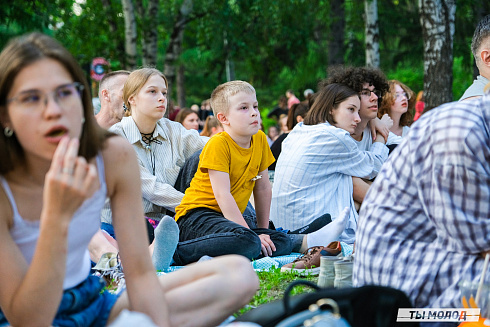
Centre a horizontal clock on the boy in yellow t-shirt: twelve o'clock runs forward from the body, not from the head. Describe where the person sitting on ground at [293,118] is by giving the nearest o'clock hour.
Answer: The person sitting on ground is roughly at 8 o'clock from the boy in yellow t-shirt.

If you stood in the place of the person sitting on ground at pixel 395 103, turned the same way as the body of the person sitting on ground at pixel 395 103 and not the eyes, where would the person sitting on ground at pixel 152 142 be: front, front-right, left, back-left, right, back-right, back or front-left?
right

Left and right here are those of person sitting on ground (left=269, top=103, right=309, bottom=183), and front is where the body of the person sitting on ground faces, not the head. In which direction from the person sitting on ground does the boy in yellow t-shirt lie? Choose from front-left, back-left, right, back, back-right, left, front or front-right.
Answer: right

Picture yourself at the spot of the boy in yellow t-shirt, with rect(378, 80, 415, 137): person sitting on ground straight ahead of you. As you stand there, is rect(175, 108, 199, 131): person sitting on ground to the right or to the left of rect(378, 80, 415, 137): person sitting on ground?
left

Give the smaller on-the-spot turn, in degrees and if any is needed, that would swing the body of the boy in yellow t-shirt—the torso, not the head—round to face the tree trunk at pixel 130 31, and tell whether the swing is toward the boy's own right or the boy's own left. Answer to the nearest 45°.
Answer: approximately 135° to the boy's own left

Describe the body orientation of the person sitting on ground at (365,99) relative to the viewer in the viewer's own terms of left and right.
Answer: facing the viewer and to the right of the viewer

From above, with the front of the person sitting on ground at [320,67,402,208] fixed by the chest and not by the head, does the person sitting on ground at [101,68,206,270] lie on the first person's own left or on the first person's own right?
on the first person's own right

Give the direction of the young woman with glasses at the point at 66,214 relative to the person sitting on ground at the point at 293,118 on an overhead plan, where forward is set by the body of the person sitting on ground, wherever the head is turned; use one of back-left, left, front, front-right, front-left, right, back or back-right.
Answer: right

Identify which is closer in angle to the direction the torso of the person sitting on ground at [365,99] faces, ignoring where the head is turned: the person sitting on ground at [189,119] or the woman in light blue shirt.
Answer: the woman in light blue shirt
